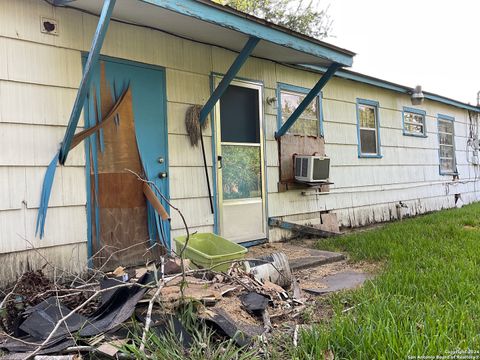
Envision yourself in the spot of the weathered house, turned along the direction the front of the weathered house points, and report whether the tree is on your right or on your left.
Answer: on your left

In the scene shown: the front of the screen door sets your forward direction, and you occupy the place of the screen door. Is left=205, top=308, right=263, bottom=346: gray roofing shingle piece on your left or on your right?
on your right

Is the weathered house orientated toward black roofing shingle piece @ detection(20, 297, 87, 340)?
no

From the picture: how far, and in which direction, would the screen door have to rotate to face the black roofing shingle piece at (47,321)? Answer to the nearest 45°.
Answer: approximately 90° to its right

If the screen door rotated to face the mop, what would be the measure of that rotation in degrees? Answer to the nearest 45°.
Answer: approximately 90° to its right

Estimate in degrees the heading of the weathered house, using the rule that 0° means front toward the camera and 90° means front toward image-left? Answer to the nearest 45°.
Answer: approximately 315°

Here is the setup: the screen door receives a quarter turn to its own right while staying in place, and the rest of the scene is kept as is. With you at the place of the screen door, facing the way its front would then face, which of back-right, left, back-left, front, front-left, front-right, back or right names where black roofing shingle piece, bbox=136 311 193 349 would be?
front-left

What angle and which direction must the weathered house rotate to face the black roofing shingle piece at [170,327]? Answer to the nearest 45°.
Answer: approximately 45° to its right

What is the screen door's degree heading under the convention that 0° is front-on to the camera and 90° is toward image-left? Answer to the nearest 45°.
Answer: approximately 315°

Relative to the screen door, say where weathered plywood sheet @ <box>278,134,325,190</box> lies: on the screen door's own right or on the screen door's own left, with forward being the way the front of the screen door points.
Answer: on the screen door's own left

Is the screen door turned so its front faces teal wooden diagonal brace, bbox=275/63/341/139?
no

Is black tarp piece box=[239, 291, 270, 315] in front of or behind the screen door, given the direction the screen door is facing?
in front
